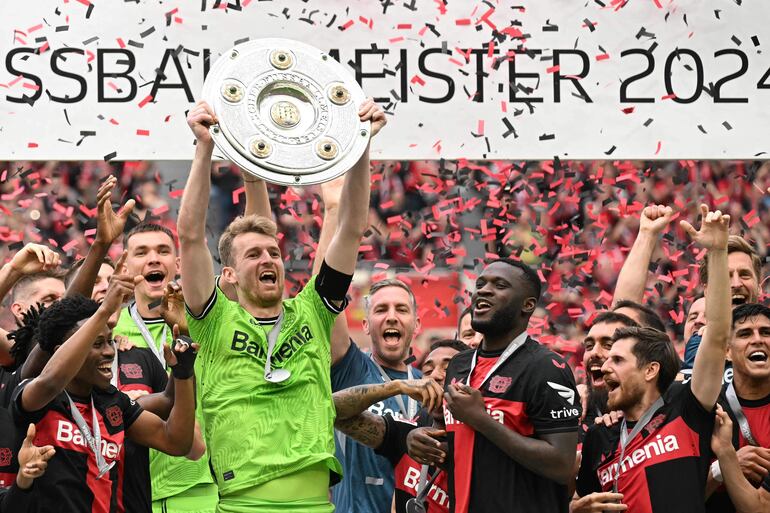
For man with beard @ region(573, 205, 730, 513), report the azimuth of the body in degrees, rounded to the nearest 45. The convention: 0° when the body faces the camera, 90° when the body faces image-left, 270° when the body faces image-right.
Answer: approximately 45°

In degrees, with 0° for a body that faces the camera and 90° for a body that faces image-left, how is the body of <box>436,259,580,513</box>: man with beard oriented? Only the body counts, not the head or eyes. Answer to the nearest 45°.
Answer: approximately 45°

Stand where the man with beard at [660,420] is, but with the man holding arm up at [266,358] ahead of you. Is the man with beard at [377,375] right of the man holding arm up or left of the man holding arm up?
right

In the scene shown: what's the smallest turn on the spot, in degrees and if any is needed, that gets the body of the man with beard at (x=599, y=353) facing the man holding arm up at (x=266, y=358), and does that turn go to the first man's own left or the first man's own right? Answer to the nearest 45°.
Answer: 0° — they already face them

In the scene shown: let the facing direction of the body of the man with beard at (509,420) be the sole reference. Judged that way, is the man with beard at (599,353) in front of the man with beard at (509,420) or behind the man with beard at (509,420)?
behind

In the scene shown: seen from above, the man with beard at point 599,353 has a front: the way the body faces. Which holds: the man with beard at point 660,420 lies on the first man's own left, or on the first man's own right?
on the first man's own left

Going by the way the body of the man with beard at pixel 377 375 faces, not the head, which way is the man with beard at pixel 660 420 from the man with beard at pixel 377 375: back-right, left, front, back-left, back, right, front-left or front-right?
front-left
